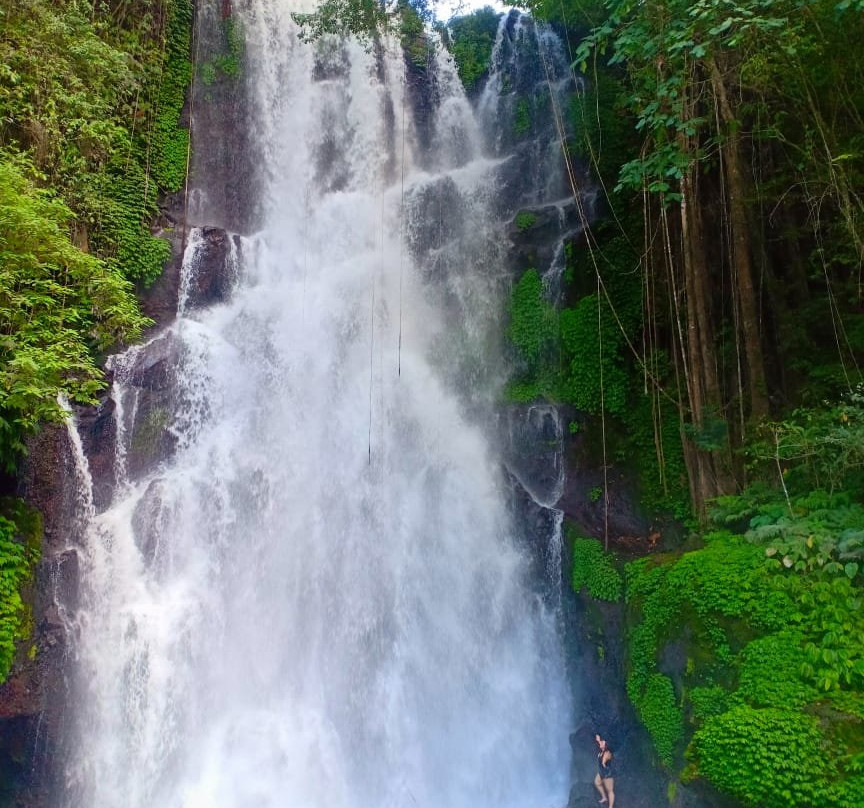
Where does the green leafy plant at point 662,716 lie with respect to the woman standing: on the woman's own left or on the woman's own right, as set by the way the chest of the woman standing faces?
on the woman's own left

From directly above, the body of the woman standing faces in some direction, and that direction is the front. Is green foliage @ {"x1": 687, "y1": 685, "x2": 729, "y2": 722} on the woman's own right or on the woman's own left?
on the woman's own left
